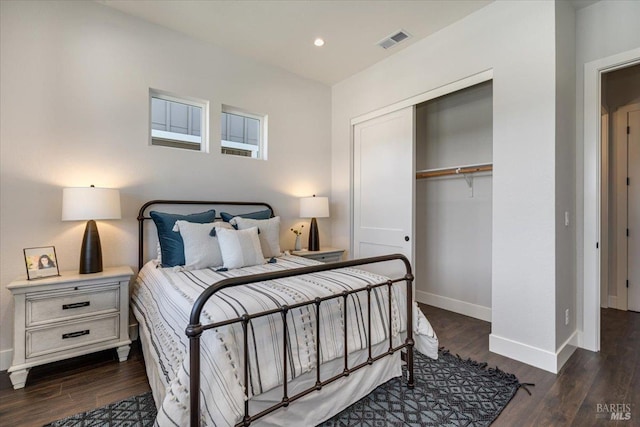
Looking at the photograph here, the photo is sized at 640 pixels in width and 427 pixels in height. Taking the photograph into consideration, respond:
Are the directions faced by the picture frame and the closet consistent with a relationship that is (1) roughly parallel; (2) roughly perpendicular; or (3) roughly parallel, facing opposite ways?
roughly perpendicular

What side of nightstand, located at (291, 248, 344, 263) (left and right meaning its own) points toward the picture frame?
right

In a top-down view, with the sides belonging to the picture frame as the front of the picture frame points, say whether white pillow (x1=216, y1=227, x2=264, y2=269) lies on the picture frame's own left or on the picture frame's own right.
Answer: on the picture frame's own left

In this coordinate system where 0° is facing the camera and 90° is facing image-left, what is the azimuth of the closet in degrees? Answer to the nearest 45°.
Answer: approximately 45°

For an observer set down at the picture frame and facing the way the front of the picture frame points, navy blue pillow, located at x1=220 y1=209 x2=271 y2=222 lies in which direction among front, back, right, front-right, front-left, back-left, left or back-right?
left

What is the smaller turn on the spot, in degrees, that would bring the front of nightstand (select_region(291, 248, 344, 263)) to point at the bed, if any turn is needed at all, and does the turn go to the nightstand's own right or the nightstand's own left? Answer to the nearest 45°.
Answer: approximately 45° to the nightstand's own right

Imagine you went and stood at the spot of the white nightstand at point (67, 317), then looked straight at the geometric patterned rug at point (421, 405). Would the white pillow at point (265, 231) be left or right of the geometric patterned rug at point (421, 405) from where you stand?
left

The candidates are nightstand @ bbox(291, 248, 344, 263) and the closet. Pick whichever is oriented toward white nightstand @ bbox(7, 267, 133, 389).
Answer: the closet

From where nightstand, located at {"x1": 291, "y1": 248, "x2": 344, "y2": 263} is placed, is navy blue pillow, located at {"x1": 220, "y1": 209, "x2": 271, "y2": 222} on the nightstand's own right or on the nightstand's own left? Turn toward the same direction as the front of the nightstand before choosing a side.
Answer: on the nightstand's own right

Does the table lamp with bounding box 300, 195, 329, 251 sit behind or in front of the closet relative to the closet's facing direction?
in front

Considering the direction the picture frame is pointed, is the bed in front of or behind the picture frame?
in front

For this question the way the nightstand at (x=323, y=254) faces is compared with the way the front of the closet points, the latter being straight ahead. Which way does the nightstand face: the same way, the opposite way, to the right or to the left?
to the left

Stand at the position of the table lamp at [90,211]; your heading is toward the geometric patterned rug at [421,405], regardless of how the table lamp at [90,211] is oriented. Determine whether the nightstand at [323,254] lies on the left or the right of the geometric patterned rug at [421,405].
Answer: left

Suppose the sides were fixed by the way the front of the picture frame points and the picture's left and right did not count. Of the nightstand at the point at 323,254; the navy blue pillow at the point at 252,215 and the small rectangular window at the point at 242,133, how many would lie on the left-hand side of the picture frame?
3
